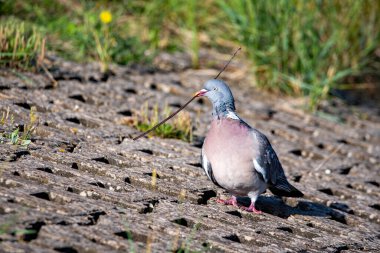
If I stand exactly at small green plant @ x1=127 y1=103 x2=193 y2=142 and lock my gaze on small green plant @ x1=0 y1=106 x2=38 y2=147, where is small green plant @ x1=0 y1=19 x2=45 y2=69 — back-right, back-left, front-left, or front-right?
front-right

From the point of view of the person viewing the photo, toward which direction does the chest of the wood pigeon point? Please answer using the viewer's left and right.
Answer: facing the viewer and to the left of the viewer

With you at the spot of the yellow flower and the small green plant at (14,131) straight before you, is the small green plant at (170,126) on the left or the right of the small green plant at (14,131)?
left

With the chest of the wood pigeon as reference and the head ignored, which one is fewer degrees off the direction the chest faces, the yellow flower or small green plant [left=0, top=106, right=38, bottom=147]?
the small green plant

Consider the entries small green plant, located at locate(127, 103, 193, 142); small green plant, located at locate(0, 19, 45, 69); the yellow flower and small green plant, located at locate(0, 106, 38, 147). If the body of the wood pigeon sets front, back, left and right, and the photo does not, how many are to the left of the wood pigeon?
0

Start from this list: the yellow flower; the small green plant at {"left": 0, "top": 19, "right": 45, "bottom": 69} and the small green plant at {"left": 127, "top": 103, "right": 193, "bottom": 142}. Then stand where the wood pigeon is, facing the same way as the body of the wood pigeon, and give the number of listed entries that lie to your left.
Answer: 0

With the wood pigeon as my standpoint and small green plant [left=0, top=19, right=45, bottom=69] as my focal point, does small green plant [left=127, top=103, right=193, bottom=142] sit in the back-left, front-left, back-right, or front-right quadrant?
front-right

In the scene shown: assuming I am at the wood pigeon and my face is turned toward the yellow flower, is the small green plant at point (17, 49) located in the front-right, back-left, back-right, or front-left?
front-left

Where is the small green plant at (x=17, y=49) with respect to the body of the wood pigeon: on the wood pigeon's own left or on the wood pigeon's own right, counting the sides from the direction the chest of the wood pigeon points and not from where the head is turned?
on the wood pigeon's own right

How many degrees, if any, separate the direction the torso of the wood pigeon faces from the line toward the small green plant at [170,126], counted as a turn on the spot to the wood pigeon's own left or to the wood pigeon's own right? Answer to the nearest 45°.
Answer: approximately 90° to the wood pigeon's own right

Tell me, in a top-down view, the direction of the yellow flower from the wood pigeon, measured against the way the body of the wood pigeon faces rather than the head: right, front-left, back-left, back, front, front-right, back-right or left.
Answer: right

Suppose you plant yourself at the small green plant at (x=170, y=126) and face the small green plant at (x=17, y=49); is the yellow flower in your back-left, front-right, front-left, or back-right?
front-right

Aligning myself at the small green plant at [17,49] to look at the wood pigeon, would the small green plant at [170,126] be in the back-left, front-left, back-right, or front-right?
front-left

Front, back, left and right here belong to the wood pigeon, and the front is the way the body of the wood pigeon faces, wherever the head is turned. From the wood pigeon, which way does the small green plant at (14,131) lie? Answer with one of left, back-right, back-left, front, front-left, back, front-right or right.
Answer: front-right

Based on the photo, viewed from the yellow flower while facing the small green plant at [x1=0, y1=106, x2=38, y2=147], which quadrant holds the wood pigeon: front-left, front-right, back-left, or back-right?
front-left
